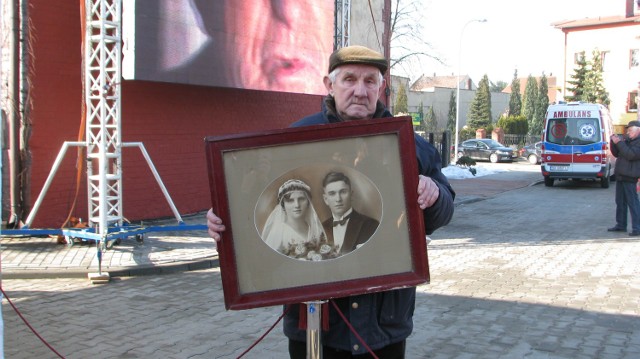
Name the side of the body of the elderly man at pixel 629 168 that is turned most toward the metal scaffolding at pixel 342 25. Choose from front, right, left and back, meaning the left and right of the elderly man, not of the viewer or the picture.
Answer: front

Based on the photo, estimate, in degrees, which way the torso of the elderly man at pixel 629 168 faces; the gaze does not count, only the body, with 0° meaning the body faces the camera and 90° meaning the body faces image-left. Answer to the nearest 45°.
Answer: approximately 90°

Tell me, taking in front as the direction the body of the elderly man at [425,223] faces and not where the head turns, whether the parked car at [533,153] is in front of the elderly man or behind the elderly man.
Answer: behind

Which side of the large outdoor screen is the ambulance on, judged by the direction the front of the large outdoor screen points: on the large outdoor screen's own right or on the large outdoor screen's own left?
on the large outdoor screen's own left

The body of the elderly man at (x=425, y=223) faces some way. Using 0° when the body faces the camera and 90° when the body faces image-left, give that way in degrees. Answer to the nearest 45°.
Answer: approximately 0°

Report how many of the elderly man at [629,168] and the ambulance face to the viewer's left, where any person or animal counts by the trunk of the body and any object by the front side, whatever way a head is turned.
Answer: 1

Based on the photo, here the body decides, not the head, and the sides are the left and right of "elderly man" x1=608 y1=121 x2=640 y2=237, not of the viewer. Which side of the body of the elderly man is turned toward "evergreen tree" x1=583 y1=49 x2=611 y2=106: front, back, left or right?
right

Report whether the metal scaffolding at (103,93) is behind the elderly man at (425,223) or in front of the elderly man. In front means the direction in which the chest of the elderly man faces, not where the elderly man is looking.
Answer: behind
